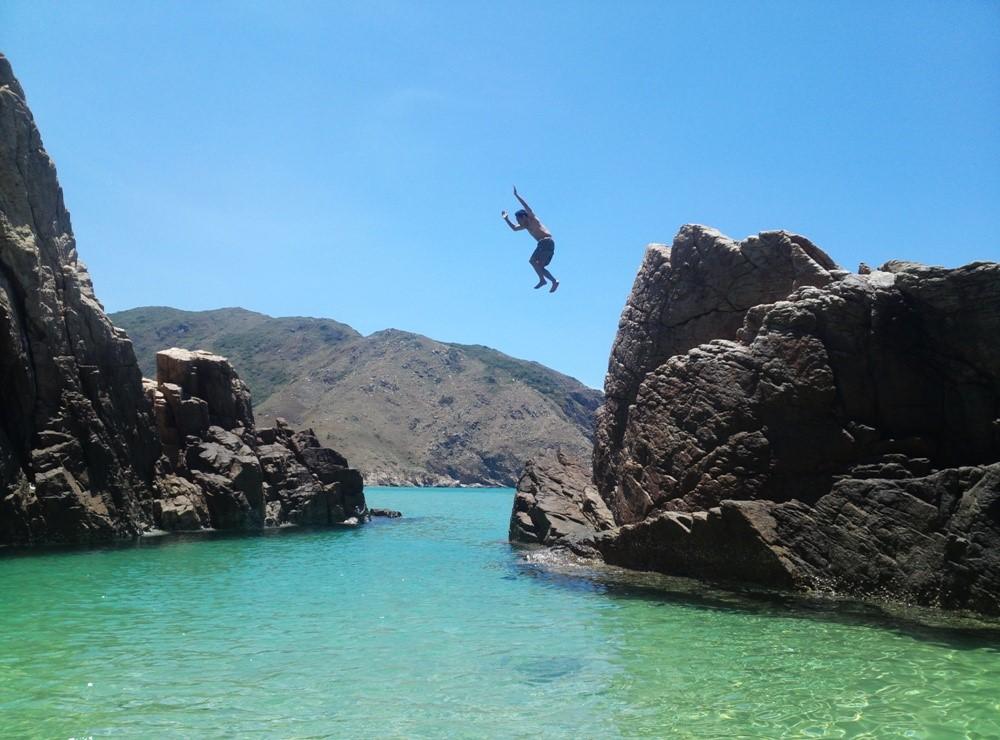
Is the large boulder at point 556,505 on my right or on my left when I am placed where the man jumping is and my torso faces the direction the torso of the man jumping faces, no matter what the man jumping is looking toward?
on my right

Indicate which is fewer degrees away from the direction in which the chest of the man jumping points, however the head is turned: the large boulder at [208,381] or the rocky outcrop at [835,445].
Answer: the large boulder

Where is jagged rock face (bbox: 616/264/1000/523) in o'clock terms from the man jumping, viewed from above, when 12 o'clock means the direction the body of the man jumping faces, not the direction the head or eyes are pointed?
The jagged rock face is roughly at 7 o'clock from the man jumping.

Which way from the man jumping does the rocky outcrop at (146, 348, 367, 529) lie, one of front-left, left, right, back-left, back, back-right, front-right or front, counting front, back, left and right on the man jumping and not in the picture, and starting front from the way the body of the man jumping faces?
front-right

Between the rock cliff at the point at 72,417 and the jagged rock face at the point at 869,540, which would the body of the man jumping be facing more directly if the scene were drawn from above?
the rock cliff

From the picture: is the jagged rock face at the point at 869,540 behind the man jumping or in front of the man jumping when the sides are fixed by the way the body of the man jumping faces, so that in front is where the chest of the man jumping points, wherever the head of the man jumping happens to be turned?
behind

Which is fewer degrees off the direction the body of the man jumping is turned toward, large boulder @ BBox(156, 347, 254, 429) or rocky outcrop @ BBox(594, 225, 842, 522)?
the large boulder

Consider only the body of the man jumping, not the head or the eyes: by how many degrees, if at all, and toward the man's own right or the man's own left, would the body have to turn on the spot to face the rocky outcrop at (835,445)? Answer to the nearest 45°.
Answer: approximately 135° to the man's own left

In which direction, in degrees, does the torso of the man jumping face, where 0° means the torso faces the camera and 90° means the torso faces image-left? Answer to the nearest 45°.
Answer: approximately 90°

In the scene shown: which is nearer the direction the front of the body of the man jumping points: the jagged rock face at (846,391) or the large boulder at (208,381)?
the large boulder

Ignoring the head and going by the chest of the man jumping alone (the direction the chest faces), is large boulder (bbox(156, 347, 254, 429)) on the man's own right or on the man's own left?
on the man's own right
